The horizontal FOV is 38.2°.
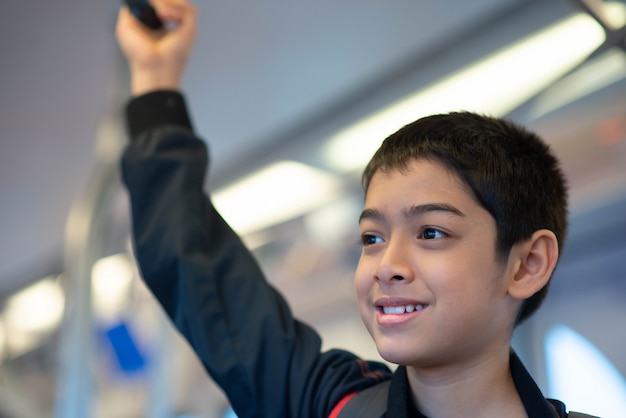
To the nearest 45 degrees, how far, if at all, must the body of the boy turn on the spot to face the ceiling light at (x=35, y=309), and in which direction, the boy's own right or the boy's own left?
approximately 90° to the boy's own right

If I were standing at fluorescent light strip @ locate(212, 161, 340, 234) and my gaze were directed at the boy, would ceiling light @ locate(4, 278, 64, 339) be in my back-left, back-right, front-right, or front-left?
back-right

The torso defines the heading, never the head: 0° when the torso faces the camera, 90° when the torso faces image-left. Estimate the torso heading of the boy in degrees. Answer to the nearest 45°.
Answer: approximately 45°

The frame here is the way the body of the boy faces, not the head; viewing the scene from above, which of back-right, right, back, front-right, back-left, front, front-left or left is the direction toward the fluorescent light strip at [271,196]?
back-right
